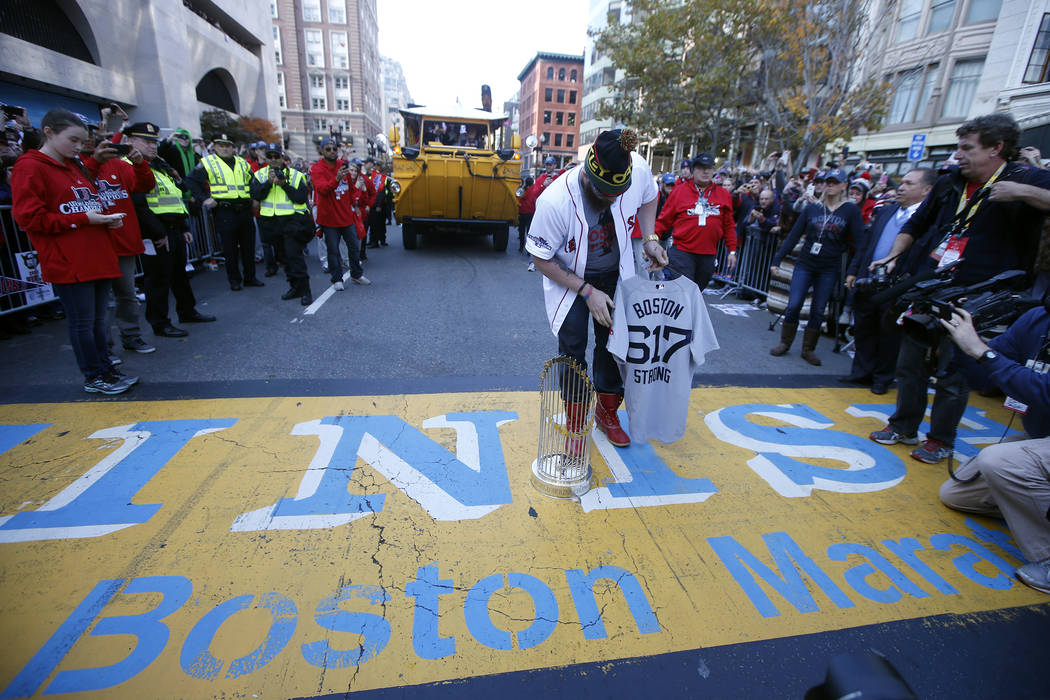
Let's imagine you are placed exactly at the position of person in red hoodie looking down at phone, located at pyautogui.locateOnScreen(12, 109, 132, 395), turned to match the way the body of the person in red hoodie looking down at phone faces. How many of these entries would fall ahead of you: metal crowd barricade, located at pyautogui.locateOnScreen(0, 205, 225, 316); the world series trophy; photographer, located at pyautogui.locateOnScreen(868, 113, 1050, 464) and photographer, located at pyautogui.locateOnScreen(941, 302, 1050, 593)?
3

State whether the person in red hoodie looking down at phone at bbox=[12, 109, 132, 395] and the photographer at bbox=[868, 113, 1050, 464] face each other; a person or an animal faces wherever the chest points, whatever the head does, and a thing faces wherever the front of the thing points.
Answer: yes

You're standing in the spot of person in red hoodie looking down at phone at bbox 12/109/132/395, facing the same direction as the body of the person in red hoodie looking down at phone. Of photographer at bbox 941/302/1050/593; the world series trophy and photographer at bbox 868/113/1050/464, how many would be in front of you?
3

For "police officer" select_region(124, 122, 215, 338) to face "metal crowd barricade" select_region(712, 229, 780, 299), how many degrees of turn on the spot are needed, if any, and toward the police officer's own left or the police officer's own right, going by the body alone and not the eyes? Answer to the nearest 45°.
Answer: approximately 45° to the police officer's own left

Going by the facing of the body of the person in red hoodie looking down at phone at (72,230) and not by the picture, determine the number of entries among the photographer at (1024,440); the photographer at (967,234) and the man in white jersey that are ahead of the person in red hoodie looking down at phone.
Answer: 3

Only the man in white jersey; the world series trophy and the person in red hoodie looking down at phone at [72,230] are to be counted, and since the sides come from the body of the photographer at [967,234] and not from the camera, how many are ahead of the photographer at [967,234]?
3

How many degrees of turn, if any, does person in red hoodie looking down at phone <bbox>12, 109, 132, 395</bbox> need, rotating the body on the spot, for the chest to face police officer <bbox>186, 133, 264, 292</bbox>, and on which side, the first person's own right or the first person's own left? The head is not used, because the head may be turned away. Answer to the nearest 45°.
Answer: approximately 90° to the first person's own left

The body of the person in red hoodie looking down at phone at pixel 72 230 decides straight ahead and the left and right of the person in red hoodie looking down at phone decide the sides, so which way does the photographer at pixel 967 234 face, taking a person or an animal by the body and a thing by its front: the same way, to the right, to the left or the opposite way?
the opposite way

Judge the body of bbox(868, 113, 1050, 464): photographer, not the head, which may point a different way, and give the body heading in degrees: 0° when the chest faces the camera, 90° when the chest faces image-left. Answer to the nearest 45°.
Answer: approximately 45°

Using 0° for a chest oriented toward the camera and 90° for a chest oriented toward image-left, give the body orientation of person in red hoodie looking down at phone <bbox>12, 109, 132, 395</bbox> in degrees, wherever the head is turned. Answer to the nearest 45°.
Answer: approximately 315°

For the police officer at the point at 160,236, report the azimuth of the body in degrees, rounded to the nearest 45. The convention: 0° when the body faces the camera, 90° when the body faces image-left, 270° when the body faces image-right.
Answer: approximately 315°

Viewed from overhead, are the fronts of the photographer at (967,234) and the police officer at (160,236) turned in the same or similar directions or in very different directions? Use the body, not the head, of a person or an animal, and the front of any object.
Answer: very different directions
